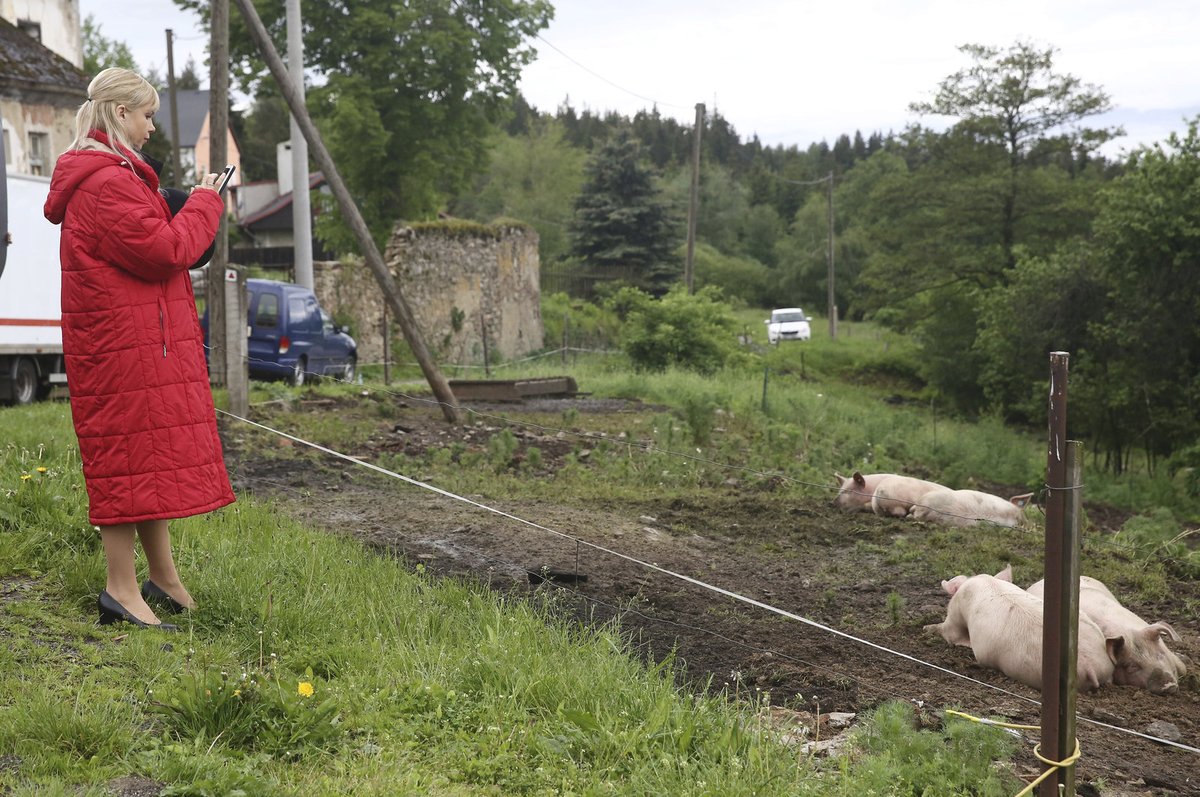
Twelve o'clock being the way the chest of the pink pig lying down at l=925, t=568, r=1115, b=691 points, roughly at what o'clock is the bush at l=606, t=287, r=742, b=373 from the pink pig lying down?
The bush is roughly at 1 o'clock from the pink pig lying down.

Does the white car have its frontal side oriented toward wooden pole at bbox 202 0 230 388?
yes

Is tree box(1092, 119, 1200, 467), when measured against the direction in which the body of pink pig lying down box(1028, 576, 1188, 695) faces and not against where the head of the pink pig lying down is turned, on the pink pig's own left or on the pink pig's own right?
on the pink pig's own left

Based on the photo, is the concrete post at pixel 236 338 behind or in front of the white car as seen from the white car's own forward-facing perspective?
in front

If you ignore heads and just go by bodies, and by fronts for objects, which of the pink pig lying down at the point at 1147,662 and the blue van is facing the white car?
the blue van

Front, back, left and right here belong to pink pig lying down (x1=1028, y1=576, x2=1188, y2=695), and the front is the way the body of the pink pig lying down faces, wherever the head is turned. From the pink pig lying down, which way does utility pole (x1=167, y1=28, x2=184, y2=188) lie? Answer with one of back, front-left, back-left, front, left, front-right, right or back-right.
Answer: back

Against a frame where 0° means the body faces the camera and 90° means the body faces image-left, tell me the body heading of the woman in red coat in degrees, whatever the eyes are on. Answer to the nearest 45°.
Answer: approximately 270°

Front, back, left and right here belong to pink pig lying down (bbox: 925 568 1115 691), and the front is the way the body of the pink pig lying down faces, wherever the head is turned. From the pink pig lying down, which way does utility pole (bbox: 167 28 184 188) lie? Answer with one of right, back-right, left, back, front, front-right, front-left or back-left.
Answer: front

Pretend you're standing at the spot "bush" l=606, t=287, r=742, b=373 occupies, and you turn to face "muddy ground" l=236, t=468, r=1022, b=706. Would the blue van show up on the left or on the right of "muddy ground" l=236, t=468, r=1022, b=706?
right

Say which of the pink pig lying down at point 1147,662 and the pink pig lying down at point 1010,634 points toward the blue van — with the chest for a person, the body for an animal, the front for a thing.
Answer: the pink pig lying down at point 1010,634

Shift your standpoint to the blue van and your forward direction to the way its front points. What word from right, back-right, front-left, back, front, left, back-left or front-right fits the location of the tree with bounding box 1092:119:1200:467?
front-right

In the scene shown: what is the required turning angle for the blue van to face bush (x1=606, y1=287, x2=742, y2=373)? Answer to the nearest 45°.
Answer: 0° — it already faces it

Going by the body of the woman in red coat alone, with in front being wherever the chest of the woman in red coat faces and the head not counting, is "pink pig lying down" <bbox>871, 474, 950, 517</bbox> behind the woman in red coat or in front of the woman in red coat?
in front

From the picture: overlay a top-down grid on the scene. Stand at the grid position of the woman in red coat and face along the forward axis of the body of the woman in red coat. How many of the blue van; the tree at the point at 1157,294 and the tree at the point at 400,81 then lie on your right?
0

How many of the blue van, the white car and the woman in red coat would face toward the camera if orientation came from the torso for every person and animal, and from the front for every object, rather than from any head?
1

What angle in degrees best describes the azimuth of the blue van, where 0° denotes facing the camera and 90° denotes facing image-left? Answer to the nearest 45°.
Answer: approximately 225°

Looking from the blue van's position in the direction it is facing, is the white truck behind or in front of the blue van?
behind
